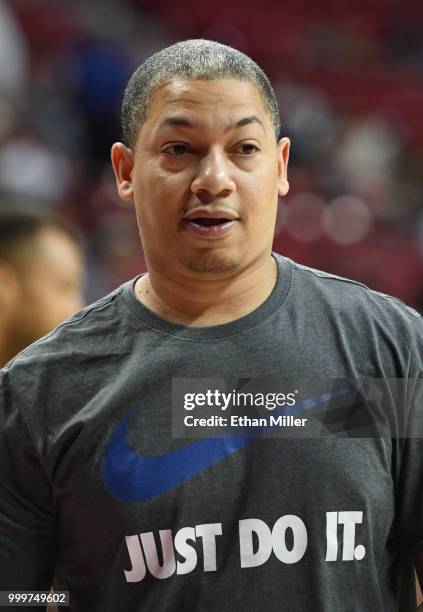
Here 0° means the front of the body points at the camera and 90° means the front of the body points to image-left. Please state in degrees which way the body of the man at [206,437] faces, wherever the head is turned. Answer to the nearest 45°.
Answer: approximately 0°
